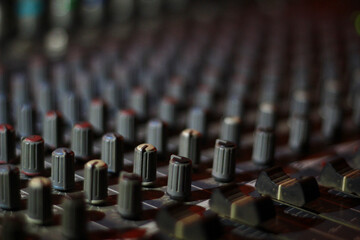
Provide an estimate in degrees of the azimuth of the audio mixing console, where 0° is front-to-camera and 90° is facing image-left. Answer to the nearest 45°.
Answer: approximately 315°
